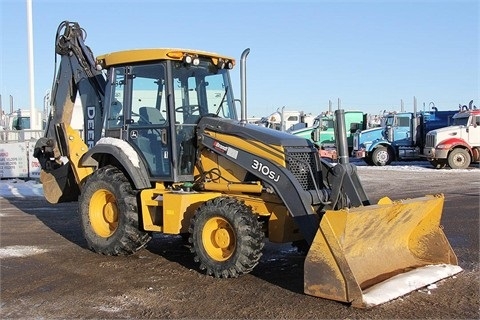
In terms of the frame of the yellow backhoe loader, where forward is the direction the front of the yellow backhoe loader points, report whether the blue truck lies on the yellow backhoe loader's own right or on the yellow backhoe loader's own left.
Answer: on the yellow backhoe loader's own left

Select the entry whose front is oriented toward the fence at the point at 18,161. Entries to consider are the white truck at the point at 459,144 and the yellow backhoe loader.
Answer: the white truck

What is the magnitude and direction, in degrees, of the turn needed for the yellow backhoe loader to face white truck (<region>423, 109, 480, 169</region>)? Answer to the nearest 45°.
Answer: approximately 90° to its left

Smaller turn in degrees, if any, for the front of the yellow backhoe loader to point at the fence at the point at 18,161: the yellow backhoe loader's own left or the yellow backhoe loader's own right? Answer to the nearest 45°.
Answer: approximately 180°

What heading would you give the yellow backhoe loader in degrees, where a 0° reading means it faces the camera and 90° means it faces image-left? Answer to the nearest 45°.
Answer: approximately 315°

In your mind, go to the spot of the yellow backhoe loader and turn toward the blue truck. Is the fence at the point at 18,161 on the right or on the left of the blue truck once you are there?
left

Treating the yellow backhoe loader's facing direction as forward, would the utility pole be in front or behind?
behind

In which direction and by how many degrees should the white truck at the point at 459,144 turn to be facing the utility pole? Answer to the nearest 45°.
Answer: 0° — it already faces it
